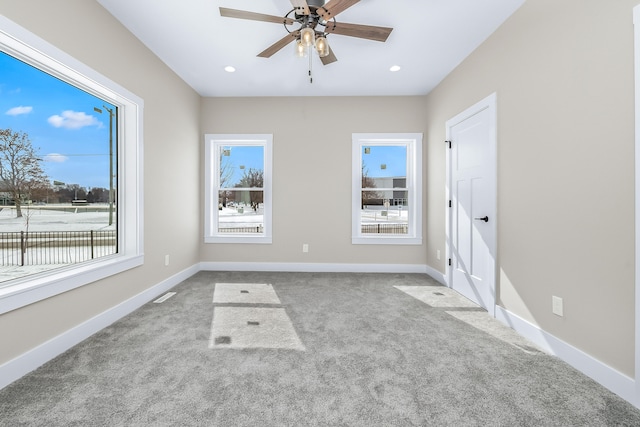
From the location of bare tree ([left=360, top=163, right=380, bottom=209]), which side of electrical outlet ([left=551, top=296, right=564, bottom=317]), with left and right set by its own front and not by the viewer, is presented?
right

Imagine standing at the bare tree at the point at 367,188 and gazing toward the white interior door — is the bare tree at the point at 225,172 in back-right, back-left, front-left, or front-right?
back-right

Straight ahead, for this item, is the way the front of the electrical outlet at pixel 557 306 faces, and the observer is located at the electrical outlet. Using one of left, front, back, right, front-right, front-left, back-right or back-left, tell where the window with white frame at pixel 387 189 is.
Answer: right

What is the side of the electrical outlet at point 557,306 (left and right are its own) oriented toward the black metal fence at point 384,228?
right

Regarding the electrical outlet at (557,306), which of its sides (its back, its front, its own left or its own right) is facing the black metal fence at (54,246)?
front

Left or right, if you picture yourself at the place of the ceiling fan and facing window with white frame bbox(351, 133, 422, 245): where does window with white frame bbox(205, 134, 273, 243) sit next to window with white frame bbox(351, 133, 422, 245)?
left

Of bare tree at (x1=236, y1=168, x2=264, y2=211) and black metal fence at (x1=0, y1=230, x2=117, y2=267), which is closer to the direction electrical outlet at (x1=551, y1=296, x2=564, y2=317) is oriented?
the black metal fence

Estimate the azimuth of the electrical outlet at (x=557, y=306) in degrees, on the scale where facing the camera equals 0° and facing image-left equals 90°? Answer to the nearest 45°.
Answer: approximately 45°
